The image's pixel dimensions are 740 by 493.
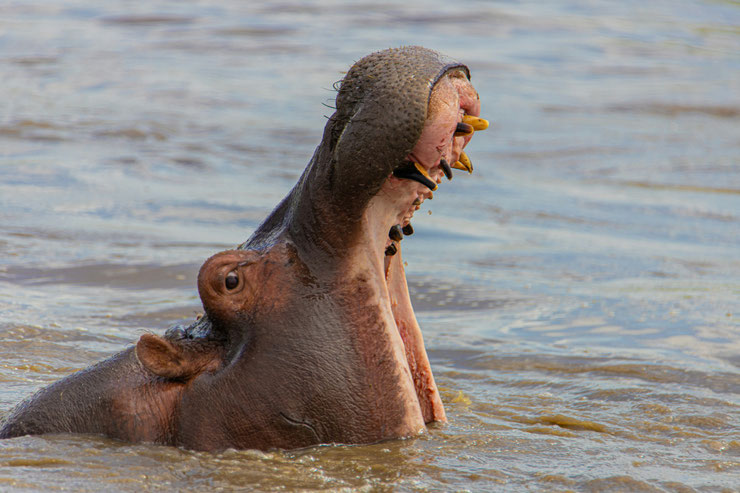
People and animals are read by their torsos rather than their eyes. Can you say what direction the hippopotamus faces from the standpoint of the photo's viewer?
facing to the right of the viewer
